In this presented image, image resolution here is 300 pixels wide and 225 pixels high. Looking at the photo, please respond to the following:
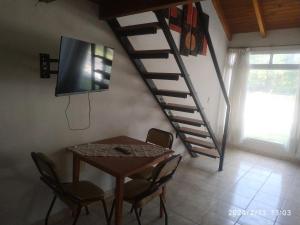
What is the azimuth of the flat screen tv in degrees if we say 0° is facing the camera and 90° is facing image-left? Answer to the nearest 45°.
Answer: approximately 315°

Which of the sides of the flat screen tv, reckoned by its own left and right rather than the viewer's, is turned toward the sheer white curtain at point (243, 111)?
left

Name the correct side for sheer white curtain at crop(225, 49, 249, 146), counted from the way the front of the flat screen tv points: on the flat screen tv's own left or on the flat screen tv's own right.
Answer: on the flat screen tv's own left

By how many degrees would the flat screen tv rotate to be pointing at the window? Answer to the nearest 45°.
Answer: approximately 90° to its left
